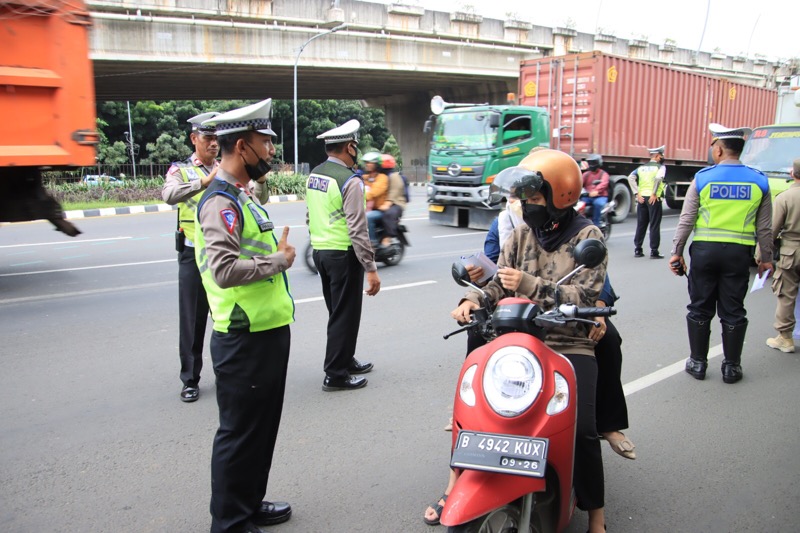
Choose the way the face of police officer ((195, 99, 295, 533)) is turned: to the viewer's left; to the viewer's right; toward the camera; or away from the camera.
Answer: to the viewer's right

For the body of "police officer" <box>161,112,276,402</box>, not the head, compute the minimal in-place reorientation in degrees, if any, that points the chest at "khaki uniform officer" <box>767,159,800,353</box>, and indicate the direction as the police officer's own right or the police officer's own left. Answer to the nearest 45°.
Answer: approximately 45° to the police officer's own left

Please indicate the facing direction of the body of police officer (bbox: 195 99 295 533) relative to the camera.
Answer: to the viewer's right

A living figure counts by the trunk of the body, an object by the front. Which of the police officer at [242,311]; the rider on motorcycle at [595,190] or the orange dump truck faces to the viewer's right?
the police officer

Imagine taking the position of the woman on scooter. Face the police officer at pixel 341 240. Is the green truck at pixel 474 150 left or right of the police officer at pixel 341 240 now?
right

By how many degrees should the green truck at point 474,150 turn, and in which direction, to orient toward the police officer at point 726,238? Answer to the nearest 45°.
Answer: approximately 45° to its left

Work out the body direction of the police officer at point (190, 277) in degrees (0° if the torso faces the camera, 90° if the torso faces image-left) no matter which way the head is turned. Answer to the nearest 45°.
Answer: approximately 315°

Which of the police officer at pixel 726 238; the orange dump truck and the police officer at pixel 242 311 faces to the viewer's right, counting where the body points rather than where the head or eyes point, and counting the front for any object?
the police officer at pixel 242 311

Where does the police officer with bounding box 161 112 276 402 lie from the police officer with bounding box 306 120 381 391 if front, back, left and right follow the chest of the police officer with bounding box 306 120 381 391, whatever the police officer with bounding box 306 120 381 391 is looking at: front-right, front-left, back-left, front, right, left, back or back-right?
back-left

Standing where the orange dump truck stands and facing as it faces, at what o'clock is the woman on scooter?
The woman on scooter is roughly at 7 o'clock from the orange dump truck.
